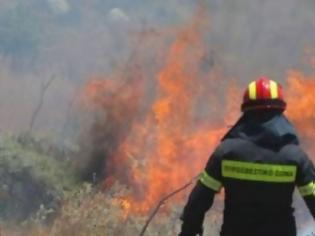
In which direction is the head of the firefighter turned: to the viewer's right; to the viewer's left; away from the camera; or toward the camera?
away from the camera

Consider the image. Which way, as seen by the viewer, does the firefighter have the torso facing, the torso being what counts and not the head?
away from the camera
